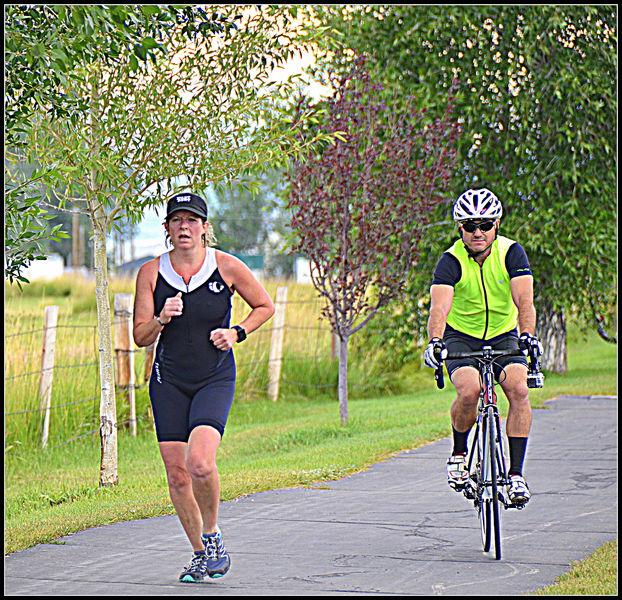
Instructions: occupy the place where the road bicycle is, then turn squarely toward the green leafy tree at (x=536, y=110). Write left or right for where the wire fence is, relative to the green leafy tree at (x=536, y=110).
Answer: left

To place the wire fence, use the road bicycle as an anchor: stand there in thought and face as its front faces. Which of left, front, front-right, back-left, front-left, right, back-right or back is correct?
back-right

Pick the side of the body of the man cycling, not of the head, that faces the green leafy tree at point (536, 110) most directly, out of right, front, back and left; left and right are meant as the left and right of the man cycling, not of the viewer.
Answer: back

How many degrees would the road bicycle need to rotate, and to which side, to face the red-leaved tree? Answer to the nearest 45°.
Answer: approximately 180°

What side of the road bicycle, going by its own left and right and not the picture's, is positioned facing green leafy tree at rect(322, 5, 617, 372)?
back

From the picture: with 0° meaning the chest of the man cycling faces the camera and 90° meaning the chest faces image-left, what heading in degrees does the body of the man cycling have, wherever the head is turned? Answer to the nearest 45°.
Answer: approximately 0°

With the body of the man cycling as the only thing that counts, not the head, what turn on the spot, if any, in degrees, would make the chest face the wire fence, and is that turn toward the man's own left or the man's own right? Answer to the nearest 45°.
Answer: approximately 135° to the man's own right
